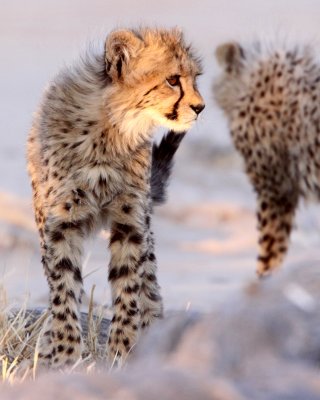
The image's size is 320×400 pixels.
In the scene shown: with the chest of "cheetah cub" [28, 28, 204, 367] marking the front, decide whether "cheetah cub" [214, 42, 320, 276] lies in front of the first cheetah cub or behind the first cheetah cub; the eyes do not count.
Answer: behind

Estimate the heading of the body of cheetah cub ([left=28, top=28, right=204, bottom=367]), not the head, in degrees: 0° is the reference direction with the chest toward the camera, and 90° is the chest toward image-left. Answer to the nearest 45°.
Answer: approximately 0°
